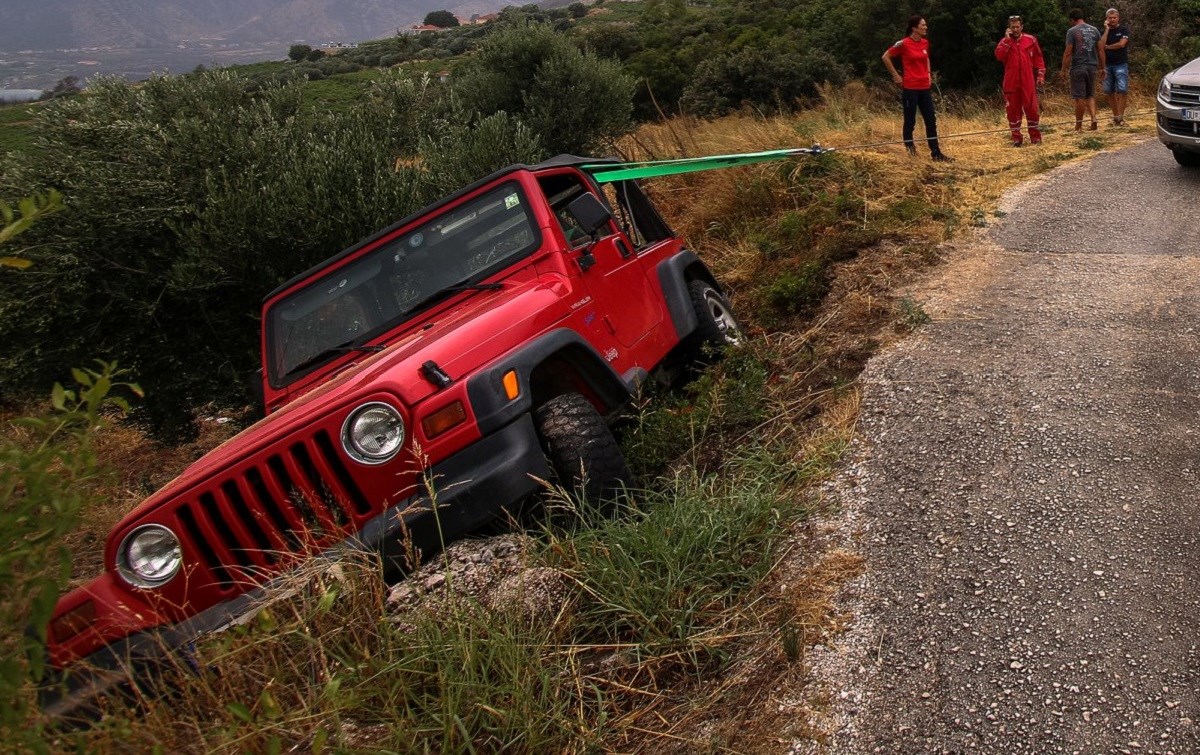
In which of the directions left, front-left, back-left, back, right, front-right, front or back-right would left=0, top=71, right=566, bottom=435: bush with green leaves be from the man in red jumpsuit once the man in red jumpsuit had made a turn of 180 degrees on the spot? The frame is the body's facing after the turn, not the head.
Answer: back-left

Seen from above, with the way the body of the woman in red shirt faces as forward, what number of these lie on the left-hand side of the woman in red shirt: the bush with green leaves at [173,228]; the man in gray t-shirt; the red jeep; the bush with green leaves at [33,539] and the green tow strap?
1

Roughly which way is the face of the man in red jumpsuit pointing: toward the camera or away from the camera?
toward the camera

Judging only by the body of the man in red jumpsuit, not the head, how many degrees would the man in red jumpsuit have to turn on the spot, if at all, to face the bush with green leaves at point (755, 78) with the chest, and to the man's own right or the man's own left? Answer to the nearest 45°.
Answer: approximately 135° to the man's own right

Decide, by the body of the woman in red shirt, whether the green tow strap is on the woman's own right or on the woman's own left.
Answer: on the woman's own right

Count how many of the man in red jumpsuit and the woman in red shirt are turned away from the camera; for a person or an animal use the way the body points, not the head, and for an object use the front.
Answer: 0

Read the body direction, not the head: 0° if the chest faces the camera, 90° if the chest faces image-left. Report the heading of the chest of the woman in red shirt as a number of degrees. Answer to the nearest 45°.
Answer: approximately 315°

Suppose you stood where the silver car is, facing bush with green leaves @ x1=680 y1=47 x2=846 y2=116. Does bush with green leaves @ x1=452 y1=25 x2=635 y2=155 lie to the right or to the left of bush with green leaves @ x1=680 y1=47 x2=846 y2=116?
left

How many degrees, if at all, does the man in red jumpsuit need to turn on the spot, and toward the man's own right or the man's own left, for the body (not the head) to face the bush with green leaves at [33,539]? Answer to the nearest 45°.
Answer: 0° — they already face it

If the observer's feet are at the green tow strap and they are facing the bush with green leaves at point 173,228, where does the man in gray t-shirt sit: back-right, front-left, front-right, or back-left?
back-right

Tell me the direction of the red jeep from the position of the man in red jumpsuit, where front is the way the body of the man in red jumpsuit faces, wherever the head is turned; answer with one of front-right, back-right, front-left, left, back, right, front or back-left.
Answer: front

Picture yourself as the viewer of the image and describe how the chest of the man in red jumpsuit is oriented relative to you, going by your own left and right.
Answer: facing the viewer
